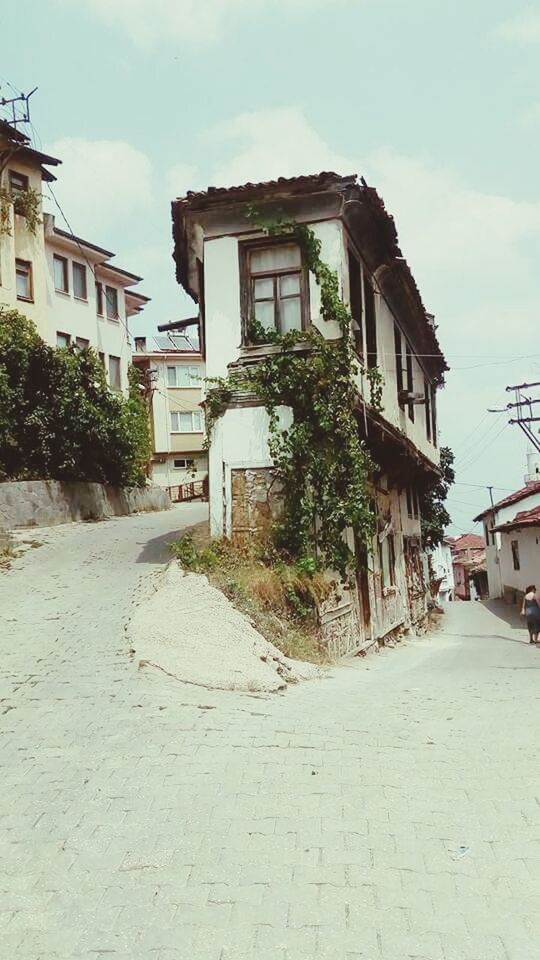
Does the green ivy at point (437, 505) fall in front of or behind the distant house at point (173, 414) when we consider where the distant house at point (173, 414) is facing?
in front

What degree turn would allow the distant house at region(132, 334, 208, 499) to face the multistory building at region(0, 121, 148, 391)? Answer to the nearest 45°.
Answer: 0° — it already faces it

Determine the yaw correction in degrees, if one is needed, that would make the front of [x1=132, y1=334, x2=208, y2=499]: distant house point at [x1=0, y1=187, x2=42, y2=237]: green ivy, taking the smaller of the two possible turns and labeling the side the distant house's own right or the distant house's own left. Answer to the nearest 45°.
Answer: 0° — it already faces it

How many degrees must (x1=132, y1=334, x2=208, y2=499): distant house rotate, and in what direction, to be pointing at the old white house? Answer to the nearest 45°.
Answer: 0° — it already faces it

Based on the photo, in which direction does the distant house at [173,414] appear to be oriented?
toward the camera

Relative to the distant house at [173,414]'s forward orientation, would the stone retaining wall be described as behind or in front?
in front

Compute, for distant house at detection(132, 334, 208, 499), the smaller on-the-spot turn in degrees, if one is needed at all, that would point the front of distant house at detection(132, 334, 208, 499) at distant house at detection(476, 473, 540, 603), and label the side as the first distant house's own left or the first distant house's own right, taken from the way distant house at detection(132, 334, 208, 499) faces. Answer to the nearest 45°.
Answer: approximately 45° to the first distant house's own left
